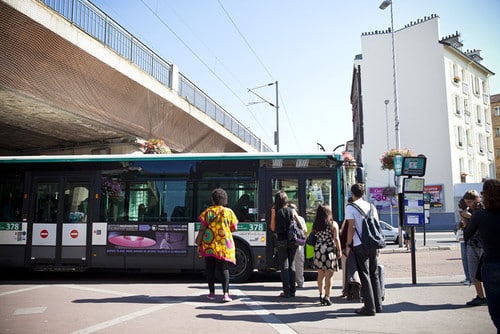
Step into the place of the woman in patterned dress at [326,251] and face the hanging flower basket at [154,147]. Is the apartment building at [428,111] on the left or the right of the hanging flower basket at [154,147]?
right

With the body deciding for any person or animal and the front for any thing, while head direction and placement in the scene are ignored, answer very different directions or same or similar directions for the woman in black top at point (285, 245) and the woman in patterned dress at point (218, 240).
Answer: same or similar directions

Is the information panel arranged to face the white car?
no

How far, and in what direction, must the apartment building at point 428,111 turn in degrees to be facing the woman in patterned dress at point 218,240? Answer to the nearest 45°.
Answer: approximately 45° to its right

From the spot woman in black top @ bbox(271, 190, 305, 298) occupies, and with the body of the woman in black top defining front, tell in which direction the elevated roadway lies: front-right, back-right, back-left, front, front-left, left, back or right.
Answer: front-left

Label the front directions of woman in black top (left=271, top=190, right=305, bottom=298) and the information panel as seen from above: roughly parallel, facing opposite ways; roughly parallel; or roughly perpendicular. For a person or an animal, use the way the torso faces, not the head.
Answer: roughly parallel, facing opposite ways

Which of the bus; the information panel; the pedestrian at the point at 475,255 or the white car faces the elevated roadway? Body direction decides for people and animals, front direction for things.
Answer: the pedestrian

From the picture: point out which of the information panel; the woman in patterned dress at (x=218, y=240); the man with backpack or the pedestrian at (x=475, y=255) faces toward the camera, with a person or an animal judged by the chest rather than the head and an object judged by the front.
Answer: the information panel

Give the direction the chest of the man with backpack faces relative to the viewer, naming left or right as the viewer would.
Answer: facing away from the viewer and to the left of the viewer

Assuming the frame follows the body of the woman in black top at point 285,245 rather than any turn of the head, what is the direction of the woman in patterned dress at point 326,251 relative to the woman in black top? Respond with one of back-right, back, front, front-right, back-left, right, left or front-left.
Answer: back-right

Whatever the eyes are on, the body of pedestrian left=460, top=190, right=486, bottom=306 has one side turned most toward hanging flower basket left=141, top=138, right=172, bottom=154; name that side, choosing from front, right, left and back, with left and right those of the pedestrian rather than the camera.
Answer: front

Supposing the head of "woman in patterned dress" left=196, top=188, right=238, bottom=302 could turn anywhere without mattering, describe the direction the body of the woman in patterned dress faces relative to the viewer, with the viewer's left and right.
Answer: facing away from the viewer

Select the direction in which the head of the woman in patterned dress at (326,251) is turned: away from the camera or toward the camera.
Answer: away from the camera

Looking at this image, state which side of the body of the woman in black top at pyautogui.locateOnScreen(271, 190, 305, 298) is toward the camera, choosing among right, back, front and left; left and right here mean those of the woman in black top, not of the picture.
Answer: back

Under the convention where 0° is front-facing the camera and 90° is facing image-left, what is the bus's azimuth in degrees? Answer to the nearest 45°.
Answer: approximately 270°

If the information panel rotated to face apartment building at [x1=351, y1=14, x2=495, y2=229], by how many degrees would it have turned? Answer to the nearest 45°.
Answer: approximately 180°
